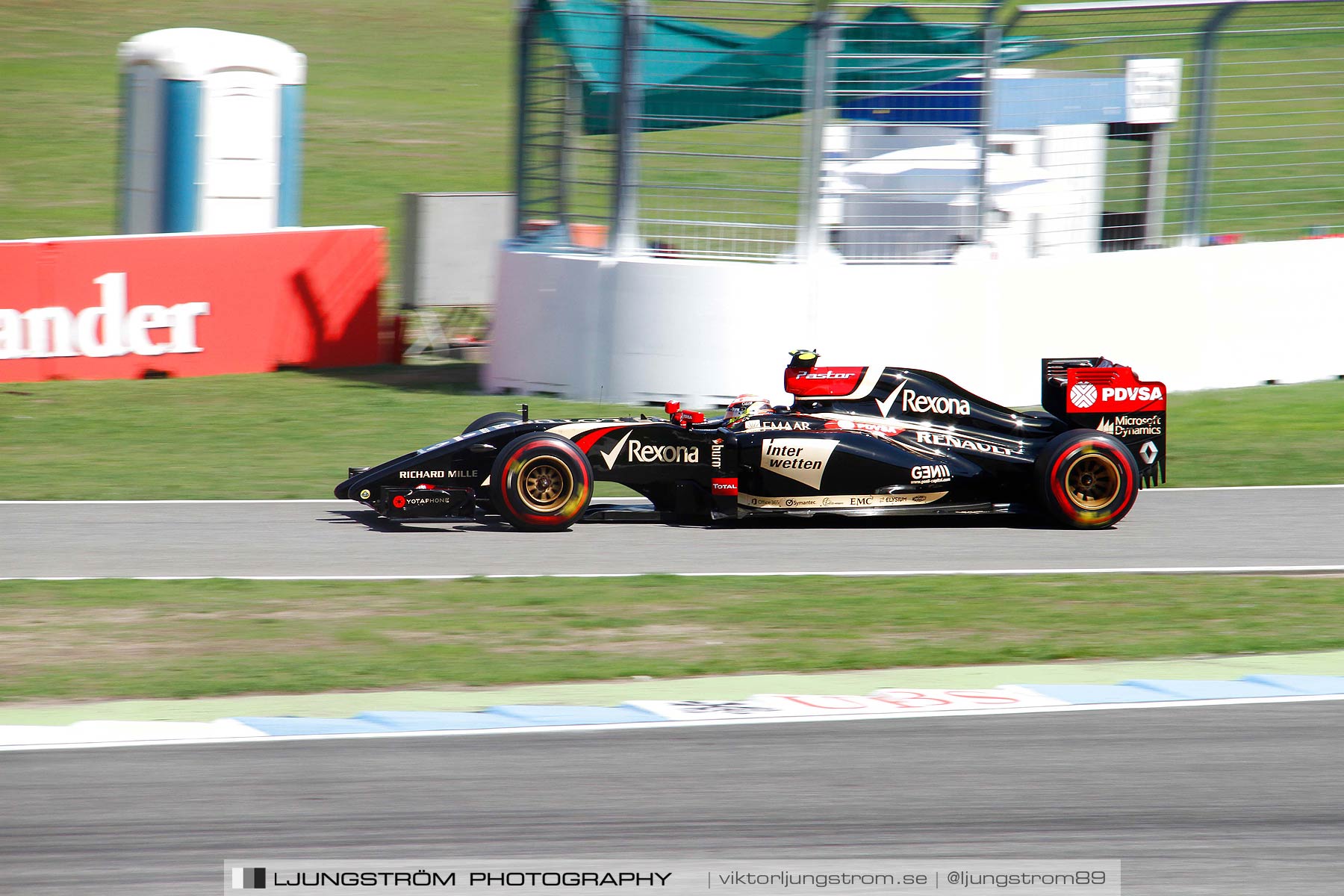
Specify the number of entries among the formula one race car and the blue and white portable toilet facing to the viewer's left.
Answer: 1

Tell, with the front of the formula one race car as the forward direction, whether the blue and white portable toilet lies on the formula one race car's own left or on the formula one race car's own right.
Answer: on the formula one race car's own right

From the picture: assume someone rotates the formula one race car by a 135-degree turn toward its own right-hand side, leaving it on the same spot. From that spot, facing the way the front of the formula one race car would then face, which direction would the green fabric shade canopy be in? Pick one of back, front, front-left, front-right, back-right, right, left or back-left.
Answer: front-left

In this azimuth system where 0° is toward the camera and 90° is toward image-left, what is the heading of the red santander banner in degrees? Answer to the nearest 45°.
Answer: approximately 0°

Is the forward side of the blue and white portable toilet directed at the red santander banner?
yes

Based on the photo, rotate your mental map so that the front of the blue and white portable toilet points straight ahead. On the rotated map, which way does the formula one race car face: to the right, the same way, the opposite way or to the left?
to the right

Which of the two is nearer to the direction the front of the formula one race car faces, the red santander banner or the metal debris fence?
the red santander banner

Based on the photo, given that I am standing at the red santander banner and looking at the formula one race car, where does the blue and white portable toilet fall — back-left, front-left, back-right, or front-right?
back-left

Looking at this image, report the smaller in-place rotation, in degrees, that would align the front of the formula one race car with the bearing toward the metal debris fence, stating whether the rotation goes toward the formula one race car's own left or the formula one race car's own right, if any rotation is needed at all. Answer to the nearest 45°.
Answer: approximately 90° to the formula one race car's own right

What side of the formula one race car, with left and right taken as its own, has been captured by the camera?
left
